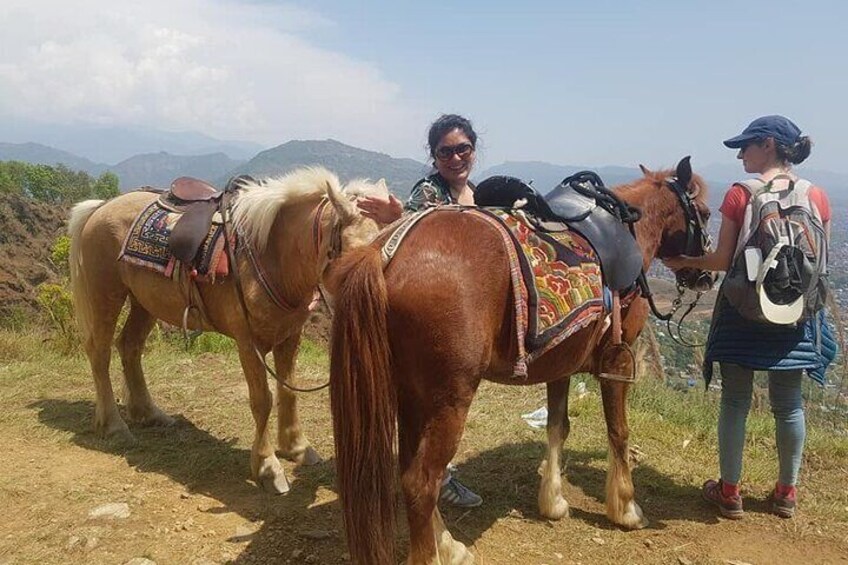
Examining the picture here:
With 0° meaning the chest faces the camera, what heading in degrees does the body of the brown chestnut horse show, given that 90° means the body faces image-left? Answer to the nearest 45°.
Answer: approximately 225°

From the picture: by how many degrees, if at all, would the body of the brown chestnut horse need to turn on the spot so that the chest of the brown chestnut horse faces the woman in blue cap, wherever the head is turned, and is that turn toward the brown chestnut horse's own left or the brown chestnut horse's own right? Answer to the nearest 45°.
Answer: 0° — it already faces them

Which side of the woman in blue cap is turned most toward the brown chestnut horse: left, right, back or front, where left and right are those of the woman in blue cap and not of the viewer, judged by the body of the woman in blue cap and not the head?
left

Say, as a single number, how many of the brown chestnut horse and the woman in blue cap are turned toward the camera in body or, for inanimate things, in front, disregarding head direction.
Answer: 0

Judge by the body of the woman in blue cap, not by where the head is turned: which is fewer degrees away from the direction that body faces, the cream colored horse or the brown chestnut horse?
the cream colored horse

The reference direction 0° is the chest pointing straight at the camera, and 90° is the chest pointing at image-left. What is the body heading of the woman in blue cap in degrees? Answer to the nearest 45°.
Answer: approximately 135°

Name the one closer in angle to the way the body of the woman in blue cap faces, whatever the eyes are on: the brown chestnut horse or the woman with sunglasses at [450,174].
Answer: the woman with sunglasses

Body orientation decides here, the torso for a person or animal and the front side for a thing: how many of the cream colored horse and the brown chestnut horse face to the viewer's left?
0

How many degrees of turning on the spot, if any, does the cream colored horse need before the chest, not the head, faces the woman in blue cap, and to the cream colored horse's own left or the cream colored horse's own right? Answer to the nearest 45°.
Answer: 0° — it already faces them

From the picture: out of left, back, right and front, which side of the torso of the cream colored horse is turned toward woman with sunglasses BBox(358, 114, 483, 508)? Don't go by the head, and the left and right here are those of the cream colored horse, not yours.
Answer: front

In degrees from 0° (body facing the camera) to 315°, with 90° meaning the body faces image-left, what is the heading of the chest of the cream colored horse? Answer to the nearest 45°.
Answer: approximately 315°

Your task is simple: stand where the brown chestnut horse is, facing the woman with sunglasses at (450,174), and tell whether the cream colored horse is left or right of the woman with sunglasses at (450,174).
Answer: left

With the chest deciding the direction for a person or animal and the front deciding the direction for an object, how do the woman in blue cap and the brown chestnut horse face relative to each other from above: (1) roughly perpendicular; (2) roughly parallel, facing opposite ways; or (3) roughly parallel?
roughly perpendicular

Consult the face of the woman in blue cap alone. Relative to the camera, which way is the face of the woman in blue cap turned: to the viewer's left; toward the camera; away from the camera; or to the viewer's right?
to the viewer's left

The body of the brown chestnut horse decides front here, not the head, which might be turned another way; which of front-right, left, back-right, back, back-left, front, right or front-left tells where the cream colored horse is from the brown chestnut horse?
left
